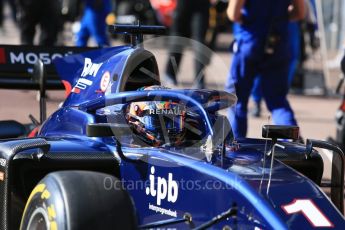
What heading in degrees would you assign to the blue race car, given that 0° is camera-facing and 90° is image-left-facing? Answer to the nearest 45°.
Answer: approximately 315°
